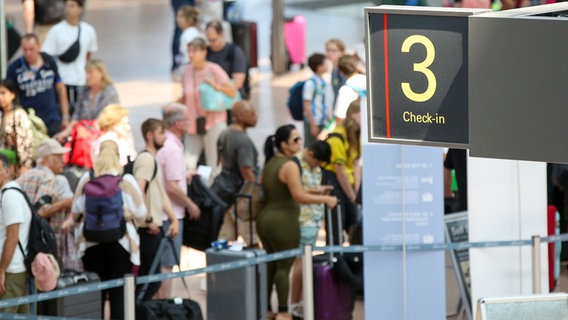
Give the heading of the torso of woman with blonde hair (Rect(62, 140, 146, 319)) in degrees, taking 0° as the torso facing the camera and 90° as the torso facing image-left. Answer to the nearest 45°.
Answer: approximately 180°

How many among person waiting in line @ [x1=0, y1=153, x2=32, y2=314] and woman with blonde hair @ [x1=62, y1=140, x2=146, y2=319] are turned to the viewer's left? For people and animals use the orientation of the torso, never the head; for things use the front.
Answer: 1

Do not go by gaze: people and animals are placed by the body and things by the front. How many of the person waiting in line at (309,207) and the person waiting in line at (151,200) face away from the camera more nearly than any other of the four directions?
0

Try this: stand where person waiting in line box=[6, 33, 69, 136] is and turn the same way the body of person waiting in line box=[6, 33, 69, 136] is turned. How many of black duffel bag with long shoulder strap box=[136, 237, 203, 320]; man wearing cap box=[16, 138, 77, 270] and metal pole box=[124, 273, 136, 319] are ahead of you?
3

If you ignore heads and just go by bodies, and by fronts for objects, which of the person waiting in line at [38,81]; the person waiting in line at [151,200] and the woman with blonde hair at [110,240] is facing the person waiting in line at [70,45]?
the woman with blonde hair

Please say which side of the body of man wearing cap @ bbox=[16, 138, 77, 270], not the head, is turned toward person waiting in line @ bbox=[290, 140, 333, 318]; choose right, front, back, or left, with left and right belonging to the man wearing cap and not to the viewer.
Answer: front

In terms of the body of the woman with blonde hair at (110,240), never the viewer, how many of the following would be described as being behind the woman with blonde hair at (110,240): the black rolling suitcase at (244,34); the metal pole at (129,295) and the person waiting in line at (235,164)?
1

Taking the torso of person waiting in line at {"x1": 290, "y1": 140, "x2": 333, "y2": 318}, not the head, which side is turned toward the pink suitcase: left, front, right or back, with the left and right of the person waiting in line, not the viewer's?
left

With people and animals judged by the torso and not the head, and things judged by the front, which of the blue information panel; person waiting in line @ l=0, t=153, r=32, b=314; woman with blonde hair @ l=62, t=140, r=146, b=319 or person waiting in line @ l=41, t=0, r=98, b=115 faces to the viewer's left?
person waiting in line @ l=0, t=153, r=32, b=314

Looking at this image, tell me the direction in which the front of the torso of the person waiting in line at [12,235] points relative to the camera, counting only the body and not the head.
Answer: to the viewer's left

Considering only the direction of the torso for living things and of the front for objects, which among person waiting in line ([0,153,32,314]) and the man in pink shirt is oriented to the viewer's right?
the man in pink shirt

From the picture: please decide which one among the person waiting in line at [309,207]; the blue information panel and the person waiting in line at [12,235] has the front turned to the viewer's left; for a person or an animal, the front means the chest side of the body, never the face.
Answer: the person waiting in line at [12,235]

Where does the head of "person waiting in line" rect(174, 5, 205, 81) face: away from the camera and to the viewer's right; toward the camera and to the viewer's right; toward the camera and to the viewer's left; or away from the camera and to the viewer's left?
toward the camera and to the viewer's left

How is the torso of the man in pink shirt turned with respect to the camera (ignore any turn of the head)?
to the viewer's right

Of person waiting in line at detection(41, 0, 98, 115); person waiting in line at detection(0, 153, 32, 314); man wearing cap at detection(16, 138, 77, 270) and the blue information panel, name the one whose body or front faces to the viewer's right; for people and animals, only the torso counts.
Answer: the man wearing cap
